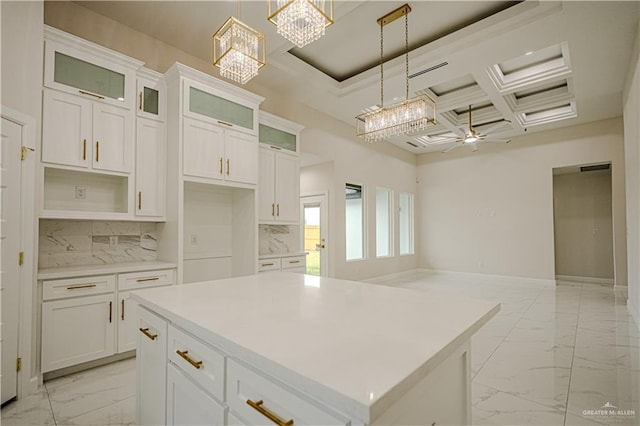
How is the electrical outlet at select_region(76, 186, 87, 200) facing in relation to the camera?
toward the camera

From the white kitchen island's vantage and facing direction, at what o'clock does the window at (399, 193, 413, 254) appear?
The window is roughly at 5 o'clock from the white kitchen island.

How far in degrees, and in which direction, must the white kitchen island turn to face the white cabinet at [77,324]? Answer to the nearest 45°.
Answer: approximately 90° to its right

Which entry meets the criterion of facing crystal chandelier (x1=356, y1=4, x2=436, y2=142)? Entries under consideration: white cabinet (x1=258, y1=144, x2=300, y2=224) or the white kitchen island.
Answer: the white cabinet

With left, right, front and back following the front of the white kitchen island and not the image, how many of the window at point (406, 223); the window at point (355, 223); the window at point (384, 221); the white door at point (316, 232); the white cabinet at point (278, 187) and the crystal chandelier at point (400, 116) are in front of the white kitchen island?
0

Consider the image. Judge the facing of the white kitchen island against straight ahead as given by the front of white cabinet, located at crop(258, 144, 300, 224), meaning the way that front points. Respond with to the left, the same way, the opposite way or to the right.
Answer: to the right

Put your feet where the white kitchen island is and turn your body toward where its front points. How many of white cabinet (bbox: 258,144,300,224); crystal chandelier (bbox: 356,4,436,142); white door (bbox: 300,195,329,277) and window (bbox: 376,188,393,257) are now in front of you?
0

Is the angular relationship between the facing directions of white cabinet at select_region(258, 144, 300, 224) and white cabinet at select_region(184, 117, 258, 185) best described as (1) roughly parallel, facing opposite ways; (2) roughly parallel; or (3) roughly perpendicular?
roughly parallel

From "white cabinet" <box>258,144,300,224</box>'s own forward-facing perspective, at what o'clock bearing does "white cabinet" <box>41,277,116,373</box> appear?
"white cabinet" <box>41,277,116,373</box> is roughly at 3 o'clock from "white cabinet" <box>258,144,300,224</box>.

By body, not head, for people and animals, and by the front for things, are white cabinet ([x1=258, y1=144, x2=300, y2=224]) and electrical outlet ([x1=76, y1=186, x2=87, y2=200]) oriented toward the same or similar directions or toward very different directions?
same or similar directions

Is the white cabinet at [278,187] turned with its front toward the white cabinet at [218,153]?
no

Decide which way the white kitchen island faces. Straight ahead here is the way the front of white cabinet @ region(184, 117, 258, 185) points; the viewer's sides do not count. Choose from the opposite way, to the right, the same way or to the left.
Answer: to the right

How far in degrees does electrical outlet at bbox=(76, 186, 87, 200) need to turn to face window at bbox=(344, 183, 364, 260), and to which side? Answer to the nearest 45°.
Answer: approximately 90° to its left

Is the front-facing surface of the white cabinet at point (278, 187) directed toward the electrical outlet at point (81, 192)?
no

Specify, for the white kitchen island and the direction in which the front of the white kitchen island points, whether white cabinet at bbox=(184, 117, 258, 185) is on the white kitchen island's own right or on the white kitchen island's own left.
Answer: on the white kitchen island's own right

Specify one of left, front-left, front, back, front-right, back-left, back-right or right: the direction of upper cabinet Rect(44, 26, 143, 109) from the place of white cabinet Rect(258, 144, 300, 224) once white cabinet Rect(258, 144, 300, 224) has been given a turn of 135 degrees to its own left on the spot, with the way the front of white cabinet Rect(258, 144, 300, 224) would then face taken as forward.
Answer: back-left

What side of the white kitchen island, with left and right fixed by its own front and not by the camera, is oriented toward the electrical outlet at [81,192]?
right

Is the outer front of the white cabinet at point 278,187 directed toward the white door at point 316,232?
no
